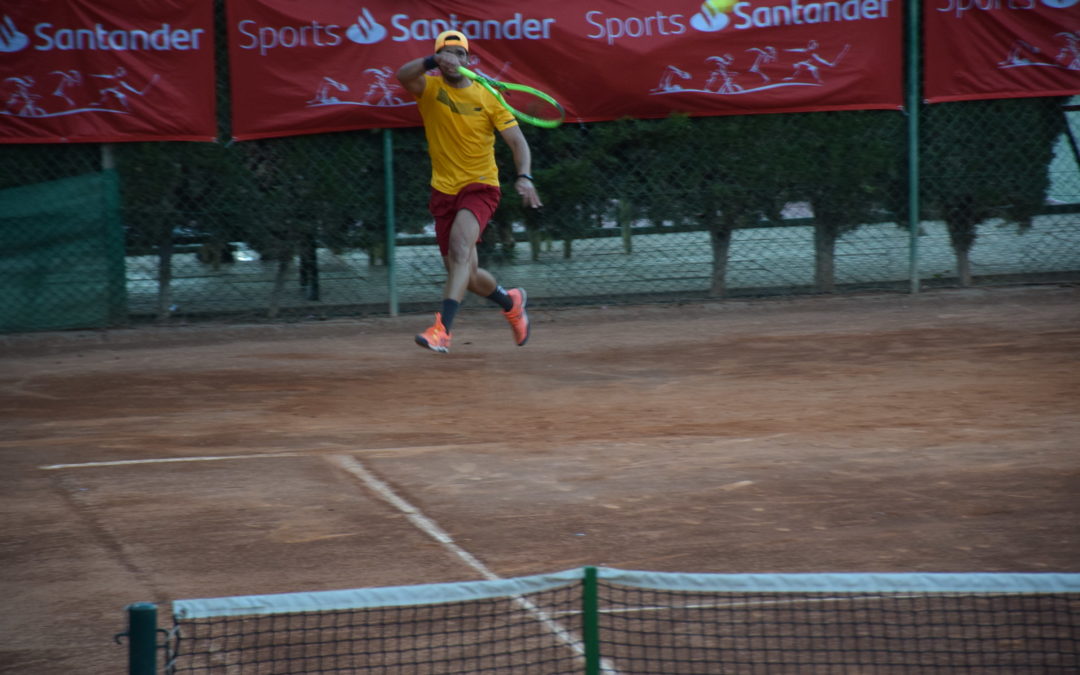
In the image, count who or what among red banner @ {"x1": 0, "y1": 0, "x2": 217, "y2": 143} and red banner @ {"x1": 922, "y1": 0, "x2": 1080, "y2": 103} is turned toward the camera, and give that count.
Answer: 2

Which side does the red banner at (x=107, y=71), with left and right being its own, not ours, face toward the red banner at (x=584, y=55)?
left

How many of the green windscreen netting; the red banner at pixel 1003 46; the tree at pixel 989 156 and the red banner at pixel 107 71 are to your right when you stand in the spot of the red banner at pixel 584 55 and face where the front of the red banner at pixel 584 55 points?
2

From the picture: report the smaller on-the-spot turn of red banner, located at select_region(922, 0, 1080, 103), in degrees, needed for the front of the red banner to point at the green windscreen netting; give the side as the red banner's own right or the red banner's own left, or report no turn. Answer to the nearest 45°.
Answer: approximately 45° to the red banner's own right

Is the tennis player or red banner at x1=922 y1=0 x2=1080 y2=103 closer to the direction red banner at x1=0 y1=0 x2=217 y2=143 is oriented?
the tennis player

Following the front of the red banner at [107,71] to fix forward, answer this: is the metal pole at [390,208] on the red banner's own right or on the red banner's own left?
on the red banner's own left

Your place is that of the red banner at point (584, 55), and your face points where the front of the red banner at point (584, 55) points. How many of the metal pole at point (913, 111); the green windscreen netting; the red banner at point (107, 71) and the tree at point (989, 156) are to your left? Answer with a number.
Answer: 2

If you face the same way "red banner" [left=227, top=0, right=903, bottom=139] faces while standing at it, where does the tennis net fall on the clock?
The tennis net is roughly at 12 o'clock from the red banner.

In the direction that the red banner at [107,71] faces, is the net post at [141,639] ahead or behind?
ahead
